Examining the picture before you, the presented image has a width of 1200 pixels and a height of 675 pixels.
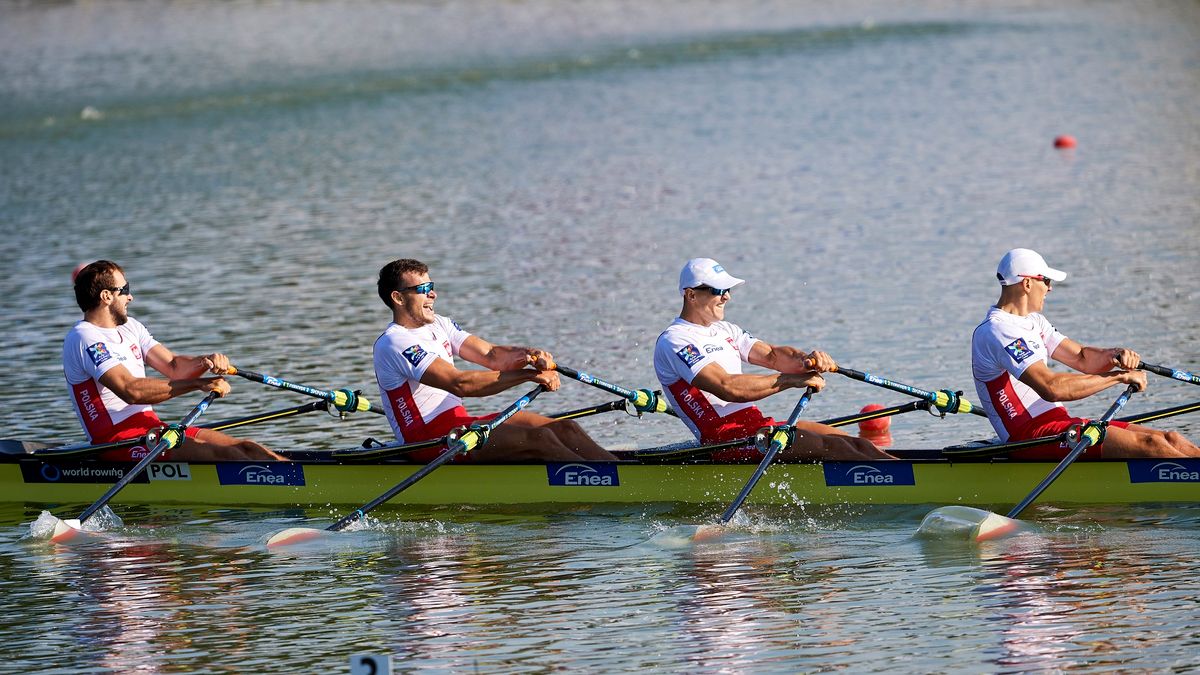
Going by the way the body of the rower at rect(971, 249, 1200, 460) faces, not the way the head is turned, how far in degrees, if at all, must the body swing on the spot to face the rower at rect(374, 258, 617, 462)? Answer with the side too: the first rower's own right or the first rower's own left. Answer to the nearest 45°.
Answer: approximately 180°

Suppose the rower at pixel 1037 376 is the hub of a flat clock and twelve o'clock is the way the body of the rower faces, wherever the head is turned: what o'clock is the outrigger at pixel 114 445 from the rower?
The outrigger is roughly at 6 o'clock from the rower.

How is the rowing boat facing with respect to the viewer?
to the viewer's left

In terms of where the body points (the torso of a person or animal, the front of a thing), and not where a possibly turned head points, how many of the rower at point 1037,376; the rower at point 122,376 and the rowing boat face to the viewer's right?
2

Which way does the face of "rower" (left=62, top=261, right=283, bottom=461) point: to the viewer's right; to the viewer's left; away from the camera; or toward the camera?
to the viewer's right

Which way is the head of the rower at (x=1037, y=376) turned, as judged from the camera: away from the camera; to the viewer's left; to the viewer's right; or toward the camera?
to the viewer's right

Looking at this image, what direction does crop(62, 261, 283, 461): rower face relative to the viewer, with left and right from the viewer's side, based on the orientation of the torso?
facing to the right of the viewer

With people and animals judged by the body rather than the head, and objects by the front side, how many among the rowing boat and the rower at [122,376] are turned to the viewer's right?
1

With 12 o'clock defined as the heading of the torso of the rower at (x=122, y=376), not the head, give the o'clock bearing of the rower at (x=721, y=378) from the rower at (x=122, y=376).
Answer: the rower at (x=721, y=378) is roughly at 1 o'clock from the rower at (x=122, y=376).

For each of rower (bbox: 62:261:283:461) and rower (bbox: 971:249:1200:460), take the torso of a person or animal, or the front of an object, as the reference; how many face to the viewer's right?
2

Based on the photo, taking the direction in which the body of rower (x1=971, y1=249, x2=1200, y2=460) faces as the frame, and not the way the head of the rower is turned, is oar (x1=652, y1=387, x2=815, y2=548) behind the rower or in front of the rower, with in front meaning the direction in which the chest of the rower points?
behind

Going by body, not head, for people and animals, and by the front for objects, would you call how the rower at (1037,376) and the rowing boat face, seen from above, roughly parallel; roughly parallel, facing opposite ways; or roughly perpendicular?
roughly parallel, facing opposite ways

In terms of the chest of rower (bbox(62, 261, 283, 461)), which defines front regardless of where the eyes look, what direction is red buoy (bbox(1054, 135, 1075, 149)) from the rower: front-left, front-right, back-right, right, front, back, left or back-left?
front-left

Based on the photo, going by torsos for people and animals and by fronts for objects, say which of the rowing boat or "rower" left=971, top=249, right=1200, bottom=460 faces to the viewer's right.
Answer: the rower

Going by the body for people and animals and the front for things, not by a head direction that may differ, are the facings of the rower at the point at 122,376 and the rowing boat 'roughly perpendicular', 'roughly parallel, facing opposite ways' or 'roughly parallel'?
roughly parallel, facing opposite ways

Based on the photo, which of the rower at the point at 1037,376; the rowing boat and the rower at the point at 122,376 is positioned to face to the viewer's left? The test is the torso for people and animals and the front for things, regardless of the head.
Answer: the rowing boat

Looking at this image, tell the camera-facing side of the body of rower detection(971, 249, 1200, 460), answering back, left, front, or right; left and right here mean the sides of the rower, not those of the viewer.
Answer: right
